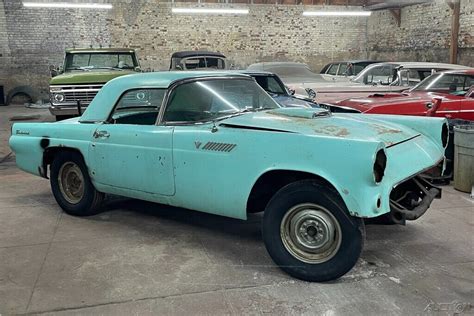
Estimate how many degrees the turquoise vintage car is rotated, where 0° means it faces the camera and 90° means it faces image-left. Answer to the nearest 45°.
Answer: approximately 315°

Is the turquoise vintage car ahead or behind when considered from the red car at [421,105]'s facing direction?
ahead

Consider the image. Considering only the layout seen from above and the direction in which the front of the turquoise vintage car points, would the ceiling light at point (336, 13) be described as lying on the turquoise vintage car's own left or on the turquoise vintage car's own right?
on the turquoise vintage car's own left

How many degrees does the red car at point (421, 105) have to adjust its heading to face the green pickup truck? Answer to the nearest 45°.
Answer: approximately 45° to its right

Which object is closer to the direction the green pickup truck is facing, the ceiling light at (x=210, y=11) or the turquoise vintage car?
the turquoise vintage car

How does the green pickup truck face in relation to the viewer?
toward the camera

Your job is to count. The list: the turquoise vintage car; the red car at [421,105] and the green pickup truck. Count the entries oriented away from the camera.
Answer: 0

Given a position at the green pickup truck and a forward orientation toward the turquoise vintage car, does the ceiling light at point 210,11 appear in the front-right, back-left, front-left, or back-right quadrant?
back-left

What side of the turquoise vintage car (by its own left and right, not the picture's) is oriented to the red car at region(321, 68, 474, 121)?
left

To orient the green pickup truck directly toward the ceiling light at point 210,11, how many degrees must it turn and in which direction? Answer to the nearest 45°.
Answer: approximately 135° to its left

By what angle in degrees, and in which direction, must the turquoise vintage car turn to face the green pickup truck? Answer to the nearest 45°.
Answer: approximately 180°
